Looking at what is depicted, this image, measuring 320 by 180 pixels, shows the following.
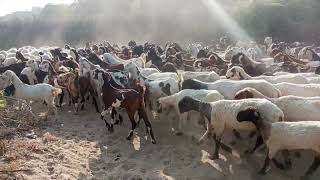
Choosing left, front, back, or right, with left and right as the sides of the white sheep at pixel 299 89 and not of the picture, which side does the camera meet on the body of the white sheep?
left

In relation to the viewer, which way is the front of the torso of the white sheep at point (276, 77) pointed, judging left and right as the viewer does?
facing to the left of the viewer

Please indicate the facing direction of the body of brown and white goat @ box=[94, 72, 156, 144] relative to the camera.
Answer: to the viewer's left

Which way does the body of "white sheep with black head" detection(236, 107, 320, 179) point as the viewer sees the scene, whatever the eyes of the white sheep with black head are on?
to the viewer's left

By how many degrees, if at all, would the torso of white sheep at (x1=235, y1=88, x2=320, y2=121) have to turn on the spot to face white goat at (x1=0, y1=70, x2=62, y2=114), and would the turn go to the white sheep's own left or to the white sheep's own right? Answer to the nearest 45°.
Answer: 0° — it already faces it

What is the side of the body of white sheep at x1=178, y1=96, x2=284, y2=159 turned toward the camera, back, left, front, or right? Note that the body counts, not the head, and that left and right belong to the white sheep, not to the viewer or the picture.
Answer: left

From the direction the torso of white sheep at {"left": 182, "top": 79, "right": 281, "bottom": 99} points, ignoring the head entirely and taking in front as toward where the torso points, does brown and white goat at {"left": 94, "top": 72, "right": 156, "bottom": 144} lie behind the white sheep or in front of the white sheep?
in front

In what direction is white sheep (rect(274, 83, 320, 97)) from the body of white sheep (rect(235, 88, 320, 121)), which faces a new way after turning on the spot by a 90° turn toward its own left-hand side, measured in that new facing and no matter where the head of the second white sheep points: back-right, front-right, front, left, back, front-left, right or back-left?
back

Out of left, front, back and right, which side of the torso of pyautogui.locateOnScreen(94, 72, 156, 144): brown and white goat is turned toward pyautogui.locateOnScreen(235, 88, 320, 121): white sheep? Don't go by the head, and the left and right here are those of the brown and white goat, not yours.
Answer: back
